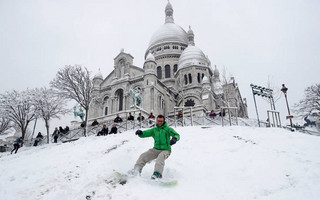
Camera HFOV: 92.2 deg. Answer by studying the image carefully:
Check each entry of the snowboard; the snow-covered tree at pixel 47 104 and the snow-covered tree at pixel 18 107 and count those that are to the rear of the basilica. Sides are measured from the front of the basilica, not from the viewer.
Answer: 0

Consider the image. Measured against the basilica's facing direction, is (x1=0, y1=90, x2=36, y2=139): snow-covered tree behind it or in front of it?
in front

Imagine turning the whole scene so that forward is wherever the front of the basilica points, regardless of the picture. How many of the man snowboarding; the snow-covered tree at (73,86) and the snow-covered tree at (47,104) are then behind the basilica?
0

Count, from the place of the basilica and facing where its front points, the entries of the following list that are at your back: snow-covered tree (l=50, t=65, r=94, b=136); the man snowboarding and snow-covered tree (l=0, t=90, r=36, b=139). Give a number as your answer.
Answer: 0

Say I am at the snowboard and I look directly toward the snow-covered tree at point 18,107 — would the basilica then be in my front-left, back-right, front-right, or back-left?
front-right

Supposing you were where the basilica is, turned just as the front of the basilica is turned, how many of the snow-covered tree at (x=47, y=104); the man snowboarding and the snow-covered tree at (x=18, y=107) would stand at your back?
0

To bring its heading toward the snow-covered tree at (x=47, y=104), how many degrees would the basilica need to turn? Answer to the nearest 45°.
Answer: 0° — it already faces it

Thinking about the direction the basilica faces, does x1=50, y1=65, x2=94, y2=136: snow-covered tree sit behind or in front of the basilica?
in front

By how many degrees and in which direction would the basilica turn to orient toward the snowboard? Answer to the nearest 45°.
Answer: approximately 45° to its left

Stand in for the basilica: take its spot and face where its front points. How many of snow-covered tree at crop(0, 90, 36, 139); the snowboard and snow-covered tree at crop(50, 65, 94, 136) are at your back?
0

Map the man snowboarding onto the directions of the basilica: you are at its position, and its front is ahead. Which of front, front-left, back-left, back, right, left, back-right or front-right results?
front-left

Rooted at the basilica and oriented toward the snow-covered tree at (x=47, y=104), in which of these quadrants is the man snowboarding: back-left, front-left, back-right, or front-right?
front-left

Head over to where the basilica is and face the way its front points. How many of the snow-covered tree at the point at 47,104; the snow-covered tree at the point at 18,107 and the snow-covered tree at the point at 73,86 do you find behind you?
0
